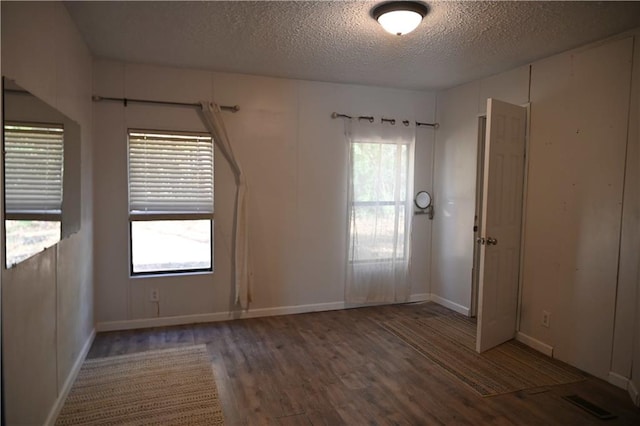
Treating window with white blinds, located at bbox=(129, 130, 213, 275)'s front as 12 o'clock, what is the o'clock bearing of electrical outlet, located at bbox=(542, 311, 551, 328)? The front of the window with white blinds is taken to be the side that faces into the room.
The electrical outlet is roughly at 10 o'clock from the window with white blinds.

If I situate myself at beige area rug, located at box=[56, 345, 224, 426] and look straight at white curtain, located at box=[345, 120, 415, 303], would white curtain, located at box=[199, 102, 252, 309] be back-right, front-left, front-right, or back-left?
front-left

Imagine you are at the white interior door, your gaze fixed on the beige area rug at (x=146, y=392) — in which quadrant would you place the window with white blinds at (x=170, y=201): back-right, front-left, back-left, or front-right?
front-right

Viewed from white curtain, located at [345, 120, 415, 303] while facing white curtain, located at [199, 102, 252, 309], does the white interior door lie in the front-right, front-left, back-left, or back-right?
back-left

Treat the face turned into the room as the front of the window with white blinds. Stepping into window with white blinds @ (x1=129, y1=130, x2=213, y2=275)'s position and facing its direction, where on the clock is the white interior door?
The white interior door is roughly at 10 o'clock from the window with white blinds.

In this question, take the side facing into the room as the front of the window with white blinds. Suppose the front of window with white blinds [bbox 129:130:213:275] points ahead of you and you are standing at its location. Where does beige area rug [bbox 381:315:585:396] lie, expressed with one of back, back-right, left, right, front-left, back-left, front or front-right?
front-left

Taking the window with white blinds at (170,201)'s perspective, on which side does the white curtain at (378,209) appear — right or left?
on its left

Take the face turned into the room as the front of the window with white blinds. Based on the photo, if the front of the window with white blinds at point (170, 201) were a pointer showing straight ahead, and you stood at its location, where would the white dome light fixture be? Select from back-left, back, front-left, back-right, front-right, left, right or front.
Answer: front-left

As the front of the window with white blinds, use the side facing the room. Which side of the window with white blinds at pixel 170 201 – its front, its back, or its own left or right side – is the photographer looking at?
front

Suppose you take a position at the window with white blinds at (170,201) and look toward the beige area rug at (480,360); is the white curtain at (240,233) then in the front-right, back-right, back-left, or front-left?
front-left

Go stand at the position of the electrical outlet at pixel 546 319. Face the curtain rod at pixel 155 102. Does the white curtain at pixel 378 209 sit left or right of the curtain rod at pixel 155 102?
right
